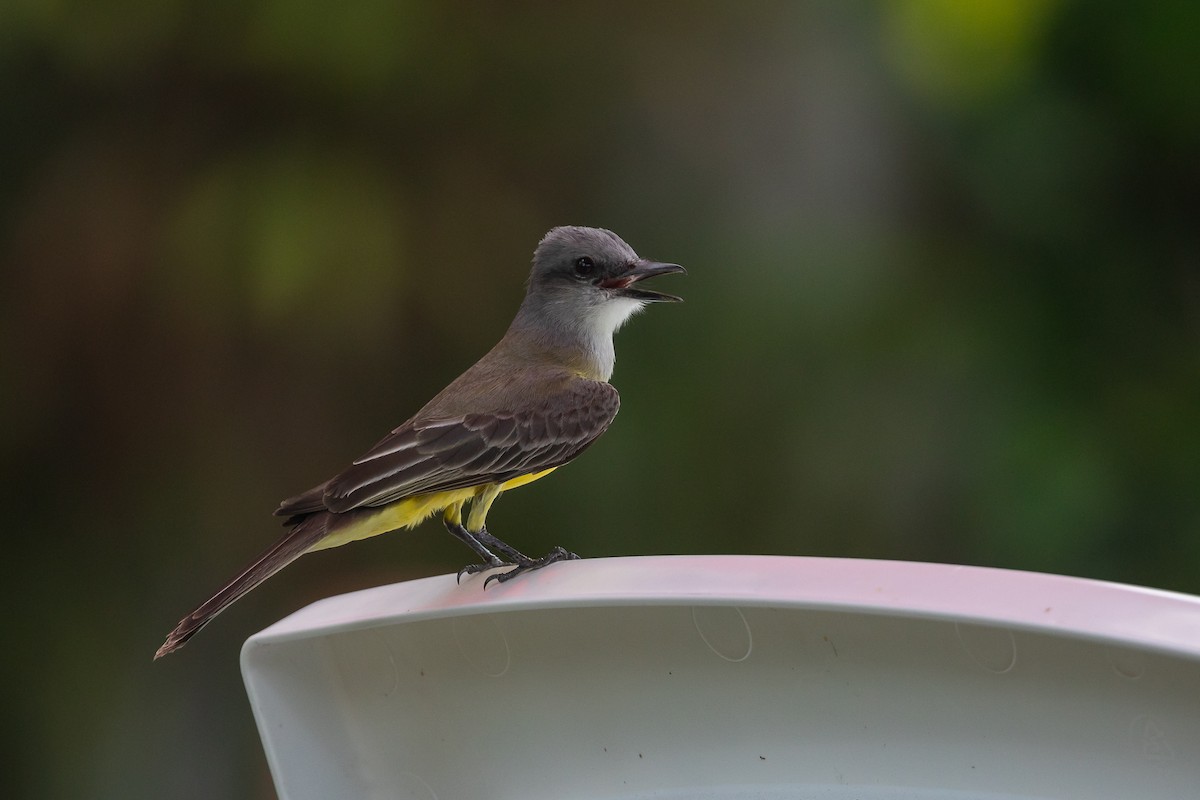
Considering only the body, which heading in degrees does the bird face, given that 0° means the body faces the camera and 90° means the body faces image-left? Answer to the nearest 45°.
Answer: approximately 270°
